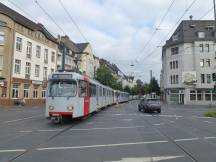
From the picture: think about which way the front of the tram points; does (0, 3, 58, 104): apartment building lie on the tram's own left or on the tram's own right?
on the tram's own right

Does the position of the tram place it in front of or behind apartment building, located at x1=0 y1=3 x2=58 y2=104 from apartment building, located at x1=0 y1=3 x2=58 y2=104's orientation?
in front

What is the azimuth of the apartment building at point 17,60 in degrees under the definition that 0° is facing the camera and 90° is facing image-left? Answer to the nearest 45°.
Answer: approximately 315°

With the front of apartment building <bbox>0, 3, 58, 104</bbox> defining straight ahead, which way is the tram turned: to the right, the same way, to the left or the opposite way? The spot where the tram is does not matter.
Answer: to the right

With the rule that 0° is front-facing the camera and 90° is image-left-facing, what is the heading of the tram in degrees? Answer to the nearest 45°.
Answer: approximately 45°
